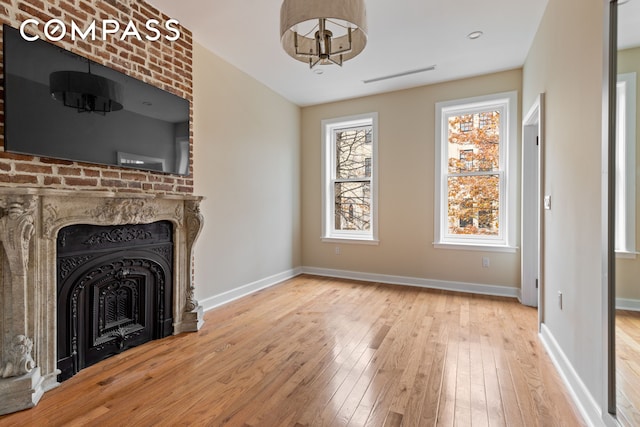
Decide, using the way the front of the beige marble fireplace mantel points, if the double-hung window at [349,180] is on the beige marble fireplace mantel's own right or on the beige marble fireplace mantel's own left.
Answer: on the beige marble fireplace mantel's own left

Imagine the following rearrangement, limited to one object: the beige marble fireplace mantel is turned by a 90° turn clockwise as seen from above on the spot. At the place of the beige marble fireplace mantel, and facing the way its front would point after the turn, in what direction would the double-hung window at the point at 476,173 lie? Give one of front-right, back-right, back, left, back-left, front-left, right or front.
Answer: back-left

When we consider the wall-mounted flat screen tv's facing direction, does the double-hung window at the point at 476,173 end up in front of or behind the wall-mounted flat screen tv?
in front

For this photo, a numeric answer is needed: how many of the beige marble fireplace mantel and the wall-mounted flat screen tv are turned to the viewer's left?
0

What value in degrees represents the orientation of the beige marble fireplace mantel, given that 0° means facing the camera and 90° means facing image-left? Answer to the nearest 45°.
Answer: approximately 315°

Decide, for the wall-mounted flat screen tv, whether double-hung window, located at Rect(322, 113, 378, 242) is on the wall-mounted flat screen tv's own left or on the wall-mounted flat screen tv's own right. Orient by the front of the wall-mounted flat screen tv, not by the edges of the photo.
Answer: on the wall-mounted flat screen tv's own left

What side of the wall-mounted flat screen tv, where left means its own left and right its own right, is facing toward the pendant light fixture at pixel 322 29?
front

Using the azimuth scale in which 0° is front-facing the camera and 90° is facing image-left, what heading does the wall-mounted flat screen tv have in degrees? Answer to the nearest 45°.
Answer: approximately 315°
